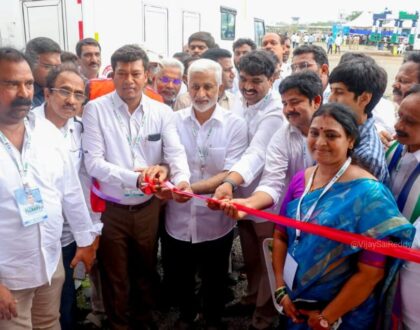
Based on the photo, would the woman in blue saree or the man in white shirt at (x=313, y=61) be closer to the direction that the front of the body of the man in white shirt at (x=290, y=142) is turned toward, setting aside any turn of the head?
the woman in blue saree

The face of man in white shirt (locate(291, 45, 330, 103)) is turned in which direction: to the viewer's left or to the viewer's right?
to the viewer's left

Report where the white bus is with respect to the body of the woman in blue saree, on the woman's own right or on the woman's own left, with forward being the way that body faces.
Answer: on the woman's own right

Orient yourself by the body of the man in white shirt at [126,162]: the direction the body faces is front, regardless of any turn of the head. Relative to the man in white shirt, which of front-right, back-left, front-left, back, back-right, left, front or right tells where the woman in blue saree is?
front-left

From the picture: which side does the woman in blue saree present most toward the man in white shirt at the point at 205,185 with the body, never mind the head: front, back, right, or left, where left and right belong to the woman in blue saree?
right

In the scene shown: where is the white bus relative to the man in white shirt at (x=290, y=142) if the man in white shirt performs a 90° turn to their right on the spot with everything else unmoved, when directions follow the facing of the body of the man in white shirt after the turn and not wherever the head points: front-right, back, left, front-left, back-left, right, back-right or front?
front

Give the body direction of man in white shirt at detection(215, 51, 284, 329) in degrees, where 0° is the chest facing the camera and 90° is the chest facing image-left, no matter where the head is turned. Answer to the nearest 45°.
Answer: approximately 45°

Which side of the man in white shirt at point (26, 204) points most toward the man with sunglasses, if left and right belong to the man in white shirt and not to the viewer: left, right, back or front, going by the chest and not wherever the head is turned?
left

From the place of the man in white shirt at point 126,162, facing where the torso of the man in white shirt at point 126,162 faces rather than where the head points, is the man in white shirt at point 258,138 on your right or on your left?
on your left

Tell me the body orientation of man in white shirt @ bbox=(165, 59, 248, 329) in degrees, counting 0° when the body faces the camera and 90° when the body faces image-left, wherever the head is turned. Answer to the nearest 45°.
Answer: approximately 0°

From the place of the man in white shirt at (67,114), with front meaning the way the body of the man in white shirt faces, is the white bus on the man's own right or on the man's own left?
on the man's own left
